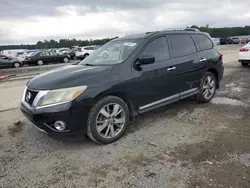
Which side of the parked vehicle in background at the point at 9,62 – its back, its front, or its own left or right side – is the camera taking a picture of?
right

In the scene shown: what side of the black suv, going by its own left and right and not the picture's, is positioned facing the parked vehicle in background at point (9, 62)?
right

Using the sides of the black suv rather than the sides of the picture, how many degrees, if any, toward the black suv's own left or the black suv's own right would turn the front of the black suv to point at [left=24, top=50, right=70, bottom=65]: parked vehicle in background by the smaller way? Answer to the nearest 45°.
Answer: approximately 135° to the black suv's own right

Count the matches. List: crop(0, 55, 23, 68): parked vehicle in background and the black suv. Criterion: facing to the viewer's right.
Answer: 1

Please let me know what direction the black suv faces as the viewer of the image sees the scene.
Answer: facing the viewer and to the left of the viewer

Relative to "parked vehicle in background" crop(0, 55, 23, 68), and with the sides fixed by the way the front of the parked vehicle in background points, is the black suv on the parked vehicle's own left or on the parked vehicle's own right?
on the parked vehicle's own right
